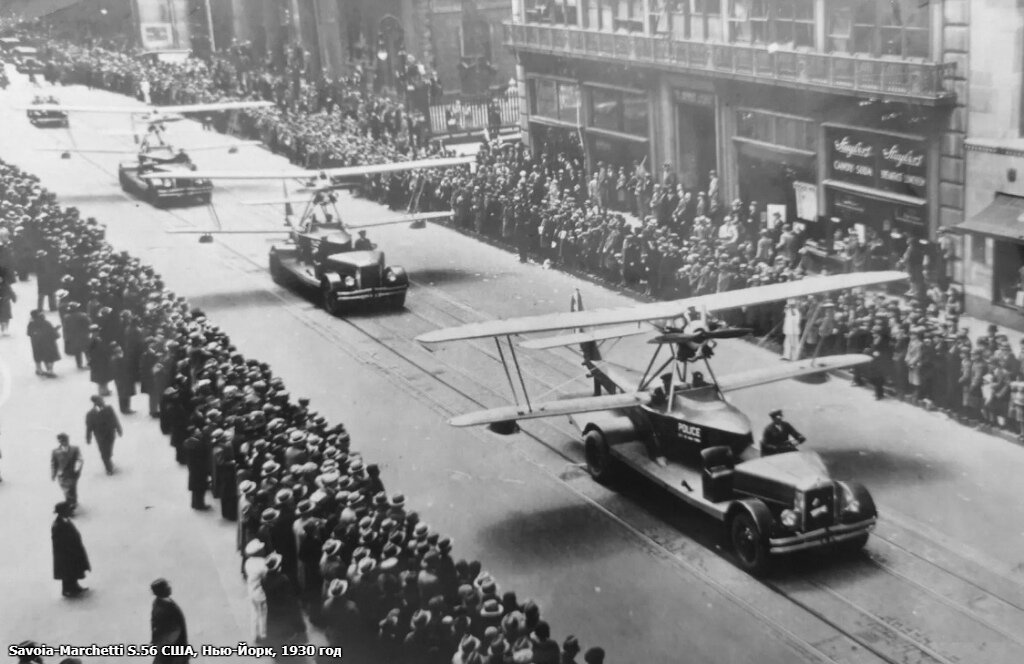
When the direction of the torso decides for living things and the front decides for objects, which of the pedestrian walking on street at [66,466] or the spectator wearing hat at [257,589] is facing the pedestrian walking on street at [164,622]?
the pedestrian walking on street at [66,466]

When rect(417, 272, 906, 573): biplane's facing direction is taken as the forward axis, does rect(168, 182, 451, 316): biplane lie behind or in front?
behind

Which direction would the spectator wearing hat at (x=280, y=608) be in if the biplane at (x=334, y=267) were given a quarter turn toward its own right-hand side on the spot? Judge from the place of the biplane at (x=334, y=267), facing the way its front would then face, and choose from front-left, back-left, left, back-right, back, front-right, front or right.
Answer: front-left

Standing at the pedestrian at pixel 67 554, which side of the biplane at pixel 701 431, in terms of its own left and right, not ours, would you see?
right

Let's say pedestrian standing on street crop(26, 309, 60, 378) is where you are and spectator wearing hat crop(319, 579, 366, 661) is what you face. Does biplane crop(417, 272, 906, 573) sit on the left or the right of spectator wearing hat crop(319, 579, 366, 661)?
left

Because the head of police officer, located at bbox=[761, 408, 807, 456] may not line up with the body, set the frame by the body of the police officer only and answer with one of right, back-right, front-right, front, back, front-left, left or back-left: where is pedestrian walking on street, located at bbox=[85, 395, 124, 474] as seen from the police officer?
back-right

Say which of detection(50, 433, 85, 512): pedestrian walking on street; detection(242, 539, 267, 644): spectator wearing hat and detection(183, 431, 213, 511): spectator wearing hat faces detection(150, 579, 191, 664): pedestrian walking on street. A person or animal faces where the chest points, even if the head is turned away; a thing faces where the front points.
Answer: detection(50, 433, 85, 512): pedestrian walking on street

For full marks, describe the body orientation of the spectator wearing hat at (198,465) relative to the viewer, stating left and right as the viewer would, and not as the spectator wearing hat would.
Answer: facing away from the viewer and to the right of the viewer

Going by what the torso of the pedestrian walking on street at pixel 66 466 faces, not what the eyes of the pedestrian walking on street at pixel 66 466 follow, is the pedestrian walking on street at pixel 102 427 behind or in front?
behind

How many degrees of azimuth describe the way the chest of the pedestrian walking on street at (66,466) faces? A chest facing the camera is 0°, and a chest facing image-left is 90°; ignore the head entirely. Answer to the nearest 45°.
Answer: approximately 0°

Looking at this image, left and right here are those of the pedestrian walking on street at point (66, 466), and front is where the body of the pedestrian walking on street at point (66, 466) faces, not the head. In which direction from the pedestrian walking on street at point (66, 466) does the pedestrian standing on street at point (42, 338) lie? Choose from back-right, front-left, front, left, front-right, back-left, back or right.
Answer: back
